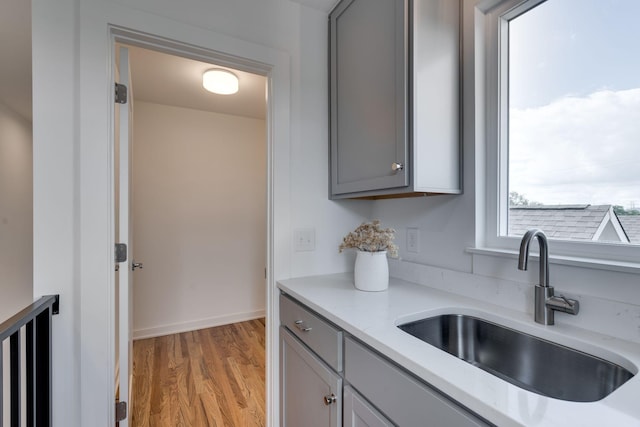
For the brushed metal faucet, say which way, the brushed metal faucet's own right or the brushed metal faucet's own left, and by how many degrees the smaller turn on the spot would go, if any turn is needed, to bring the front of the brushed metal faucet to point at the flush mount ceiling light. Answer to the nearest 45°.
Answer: approximately 45° to the brushed metal faucet's own right

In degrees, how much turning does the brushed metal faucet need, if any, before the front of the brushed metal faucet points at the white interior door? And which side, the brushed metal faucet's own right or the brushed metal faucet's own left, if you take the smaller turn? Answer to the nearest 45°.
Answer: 0° — it already faces it

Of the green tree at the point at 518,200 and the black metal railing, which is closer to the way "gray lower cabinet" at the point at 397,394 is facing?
the black metal railing

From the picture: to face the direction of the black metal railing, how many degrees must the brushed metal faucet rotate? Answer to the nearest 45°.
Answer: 0° — it already faces it

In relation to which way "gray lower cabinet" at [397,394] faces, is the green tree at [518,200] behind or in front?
behind

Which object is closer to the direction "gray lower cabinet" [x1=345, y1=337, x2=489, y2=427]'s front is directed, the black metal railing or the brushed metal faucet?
the black metal railing

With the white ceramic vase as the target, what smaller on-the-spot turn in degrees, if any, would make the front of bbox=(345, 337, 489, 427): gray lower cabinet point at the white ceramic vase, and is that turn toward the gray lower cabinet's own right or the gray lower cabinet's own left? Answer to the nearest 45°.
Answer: approximately 135° to the gray lower cabinet's own right

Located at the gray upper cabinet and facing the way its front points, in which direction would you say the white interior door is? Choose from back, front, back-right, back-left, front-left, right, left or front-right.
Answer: front-right
